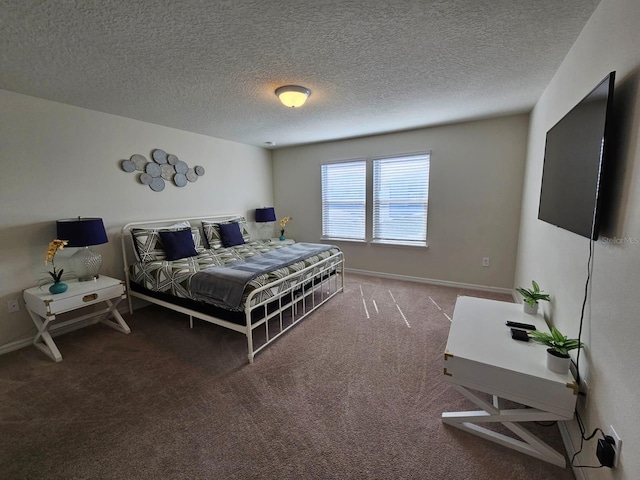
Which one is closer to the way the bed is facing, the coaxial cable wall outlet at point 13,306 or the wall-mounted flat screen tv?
the wall-mounted flat screen tv

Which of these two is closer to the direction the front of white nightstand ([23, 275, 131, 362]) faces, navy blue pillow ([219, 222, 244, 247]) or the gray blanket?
the gray blanket

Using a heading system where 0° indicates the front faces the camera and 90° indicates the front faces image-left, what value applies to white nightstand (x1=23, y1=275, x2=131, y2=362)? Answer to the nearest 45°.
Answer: approximately 315°

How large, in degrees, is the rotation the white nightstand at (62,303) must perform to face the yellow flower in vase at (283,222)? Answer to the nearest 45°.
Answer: approximately 45° to its left

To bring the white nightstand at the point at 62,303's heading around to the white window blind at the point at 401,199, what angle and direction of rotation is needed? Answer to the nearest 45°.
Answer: approximately 45° to its left

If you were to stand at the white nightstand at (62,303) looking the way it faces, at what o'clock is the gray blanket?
The gray blanket is roughly at 10 o'clock from the white nightstand.

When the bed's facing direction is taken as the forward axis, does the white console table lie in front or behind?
in front

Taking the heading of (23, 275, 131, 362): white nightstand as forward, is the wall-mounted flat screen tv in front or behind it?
in front
